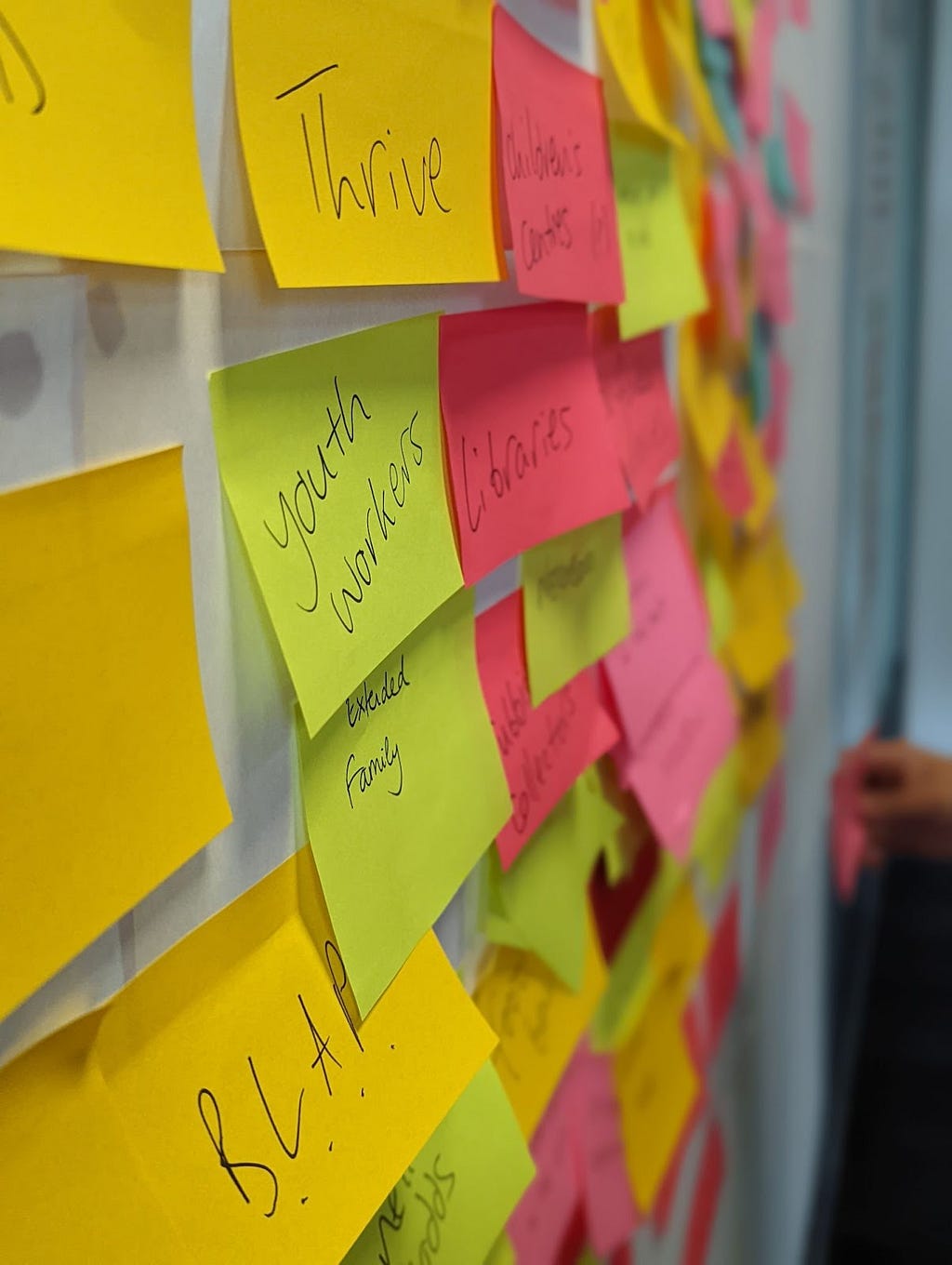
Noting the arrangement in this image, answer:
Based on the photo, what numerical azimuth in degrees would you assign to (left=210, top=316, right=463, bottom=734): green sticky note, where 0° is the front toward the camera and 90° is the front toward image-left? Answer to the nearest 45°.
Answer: approximately 315°

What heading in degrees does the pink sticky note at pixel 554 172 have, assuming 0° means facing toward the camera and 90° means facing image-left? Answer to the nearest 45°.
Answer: approximately 315°

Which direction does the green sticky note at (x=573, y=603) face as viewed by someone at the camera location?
facing the viewer and to the right of the viewer

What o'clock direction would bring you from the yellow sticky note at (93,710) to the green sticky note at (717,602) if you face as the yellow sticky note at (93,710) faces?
The green sticky note is roughly at 9 o'clock from the yellow sticky note.

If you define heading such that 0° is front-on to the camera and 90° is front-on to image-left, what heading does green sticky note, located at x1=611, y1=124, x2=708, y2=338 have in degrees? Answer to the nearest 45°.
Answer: approximately 315°

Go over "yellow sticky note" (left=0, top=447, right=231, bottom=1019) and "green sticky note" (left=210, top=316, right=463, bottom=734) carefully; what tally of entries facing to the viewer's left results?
0

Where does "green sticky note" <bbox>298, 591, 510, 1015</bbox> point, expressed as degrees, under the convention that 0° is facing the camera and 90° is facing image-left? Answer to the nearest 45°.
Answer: approximately 315°
